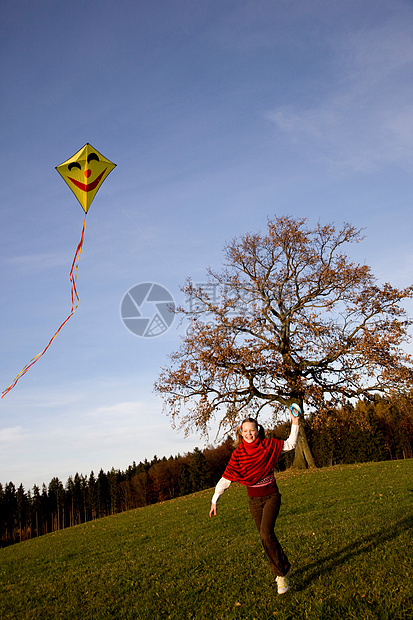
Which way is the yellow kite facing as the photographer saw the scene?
facing the viewer
